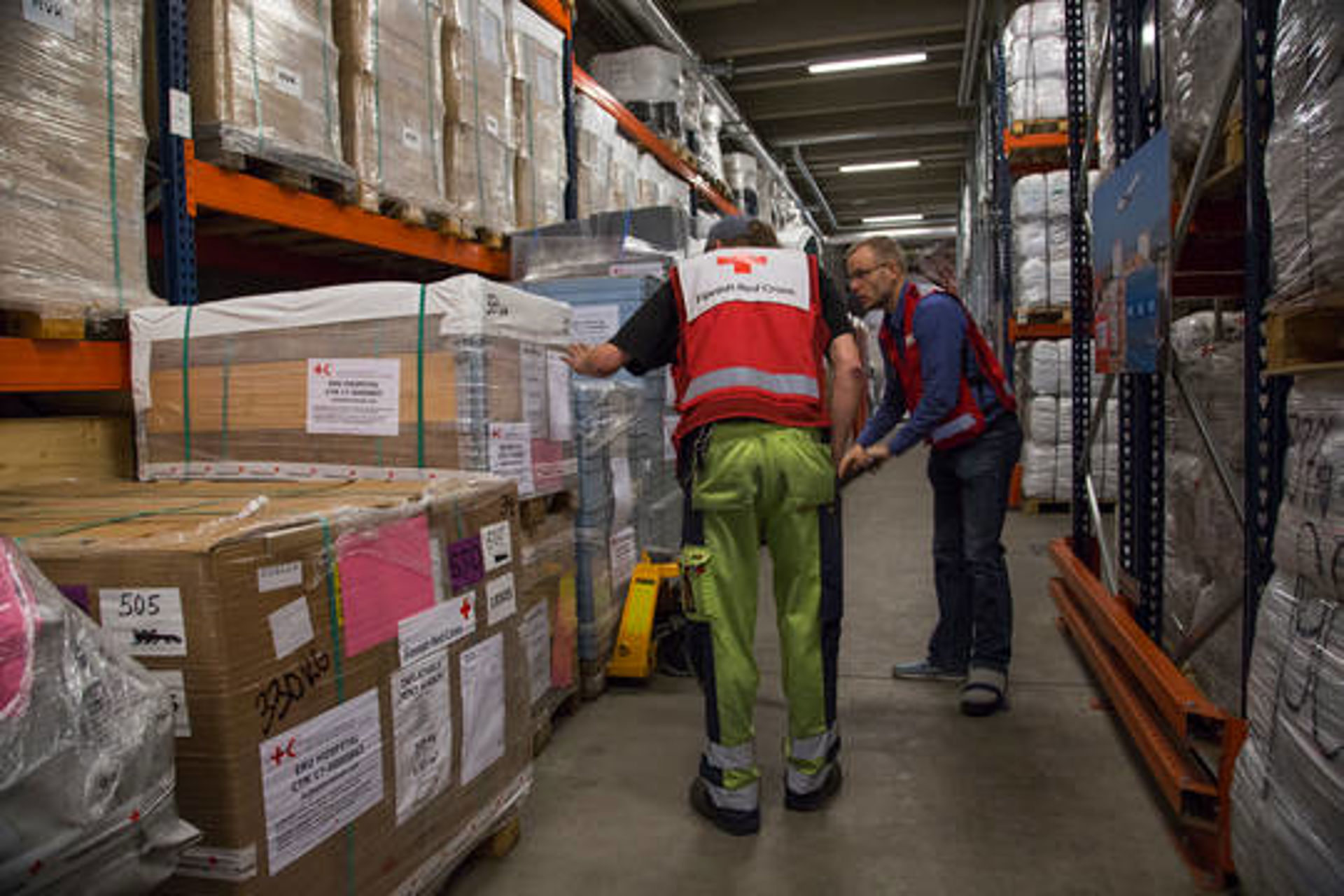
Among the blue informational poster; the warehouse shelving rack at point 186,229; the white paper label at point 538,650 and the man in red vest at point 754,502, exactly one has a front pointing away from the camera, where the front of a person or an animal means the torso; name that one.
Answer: the man in red vest

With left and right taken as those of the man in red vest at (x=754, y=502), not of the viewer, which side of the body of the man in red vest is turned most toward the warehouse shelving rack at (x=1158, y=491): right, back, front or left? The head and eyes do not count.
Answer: right

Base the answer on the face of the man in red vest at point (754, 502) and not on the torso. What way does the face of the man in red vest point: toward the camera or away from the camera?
away from the camera

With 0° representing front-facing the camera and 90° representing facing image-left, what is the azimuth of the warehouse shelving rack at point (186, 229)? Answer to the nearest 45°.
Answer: approximately 315°

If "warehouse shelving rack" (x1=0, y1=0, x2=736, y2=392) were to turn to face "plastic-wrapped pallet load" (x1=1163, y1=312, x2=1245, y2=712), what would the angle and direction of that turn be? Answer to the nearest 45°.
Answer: approximately 45° to its left

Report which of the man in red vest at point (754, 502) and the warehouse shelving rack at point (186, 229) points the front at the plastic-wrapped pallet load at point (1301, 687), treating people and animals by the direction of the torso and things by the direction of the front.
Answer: the warehouse shelving rack

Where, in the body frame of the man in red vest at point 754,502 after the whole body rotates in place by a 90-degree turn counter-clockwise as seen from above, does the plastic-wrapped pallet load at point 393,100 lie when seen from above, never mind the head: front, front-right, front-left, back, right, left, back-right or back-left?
front-right

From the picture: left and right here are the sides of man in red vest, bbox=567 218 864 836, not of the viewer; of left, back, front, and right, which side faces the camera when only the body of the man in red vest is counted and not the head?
back

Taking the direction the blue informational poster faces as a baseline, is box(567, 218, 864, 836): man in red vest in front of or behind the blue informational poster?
in front

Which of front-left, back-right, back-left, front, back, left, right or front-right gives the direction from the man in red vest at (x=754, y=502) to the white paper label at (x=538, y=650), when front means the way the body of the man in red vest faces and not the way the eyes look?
front-left

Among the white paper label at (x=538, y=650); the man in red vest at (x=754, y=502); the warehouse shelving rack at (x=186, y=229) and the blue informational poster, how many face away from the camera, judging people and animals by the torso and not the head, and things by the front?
1

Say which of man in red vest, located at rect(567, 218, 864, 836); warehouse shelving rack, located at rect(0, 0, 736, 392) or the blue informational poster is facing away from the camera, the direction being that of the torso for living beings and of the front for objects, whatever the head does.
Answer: the man in red vest

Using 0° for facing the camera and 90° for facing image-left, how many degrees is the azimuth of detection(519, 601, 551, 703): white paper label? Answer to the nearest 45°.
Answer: approximately 315°
